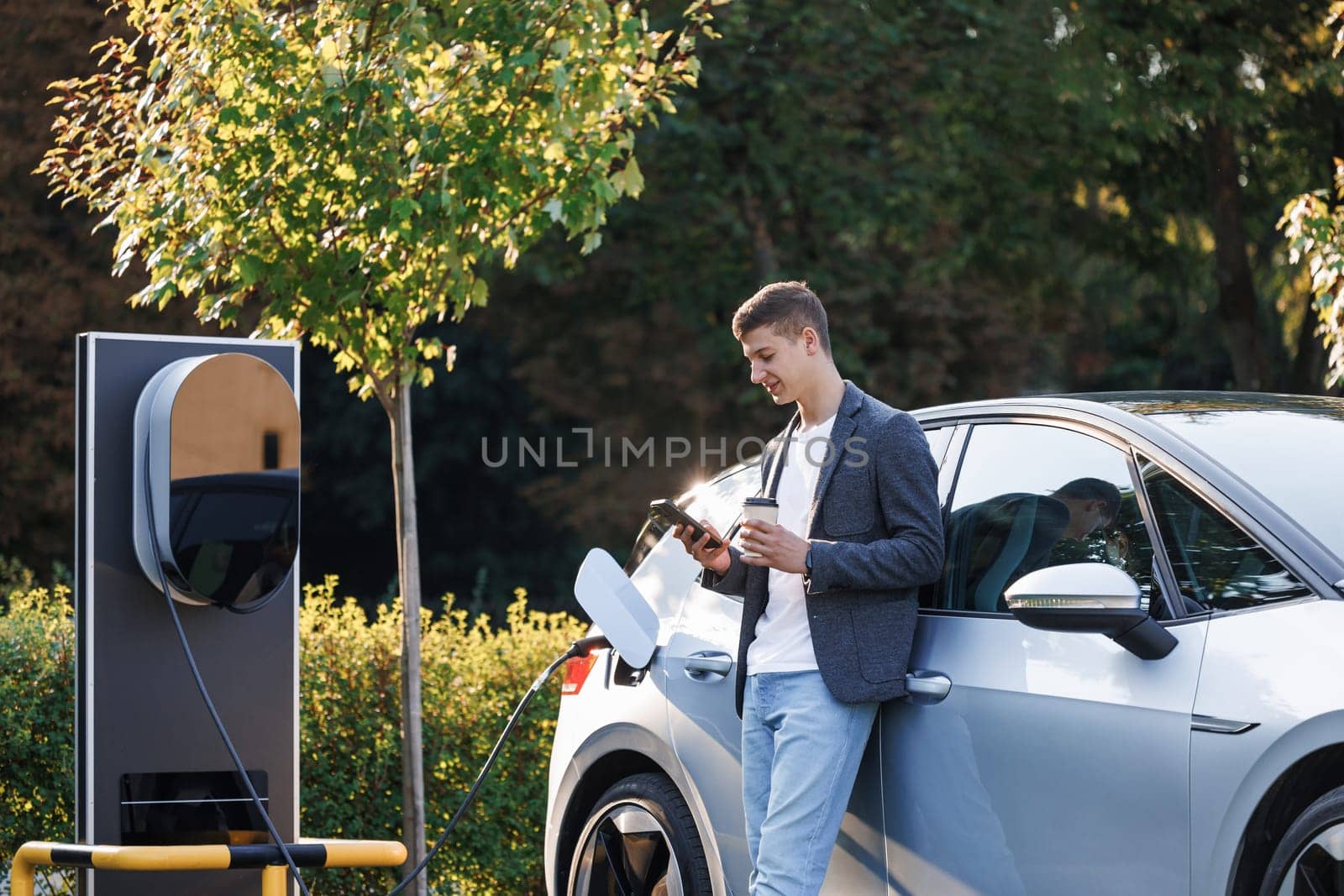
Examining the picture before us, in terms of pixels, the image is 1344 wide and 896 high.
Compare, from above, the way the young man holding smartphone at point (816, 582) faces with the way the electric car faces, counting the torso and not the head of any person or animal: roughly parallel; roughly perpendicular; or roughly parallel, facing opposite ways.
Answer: roughly perpendicular

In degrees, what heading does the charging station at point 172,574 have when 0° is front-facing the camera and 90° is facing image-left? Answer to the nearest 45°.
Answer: approximately 315°

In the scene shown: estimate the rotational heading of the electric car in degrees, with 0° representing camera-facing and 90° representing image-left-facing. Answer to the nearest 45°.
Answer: approximately 315°

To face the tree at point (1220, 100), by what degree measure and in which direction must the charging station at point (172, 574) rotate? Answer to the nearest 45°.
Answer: approximately 90° to its left

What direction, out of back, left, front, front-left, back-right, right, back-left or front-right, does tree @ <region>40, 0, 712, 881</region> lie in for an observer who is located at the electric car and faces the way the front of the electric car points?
back

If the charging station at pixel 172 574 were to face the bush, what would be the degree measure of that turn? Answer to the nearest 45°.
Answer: approximately 135° to its left

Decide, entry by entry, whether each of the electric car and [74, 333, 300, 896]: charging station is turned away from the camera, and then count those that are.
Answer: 0

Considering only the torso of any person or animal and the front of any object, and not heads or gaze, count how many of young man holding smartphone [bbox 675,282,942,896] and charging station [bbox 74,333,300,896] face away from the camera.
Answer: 0

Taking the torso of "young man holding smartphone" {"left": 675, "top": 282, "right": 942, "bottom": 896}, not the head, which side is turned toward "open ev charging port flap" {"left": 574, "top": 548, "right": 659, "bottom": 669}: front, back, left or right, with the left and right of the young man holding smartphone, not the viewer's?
right

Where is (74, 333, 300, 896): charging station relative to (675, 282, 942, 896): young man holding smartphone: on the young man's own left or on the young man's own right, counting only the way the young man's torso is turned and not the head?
on the young man's own right

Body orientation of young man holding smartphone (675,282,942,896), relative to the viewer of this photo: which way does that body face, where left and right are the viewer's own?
facing the viewer and to the left of the viewer
